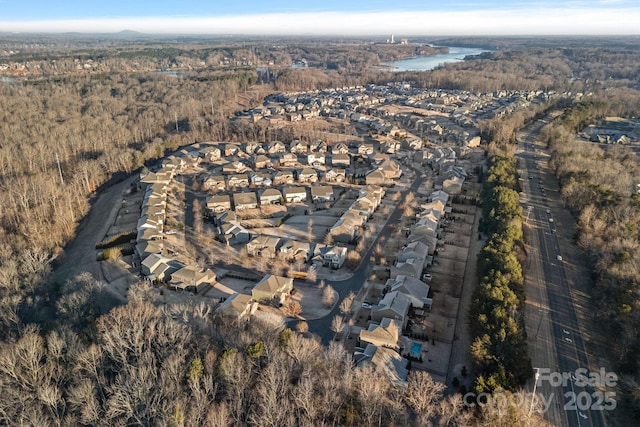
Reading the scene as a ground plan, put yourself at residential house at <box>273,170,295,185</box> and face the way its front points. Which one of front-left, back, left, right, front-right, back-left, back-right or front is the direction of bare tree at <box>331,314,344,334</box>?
front

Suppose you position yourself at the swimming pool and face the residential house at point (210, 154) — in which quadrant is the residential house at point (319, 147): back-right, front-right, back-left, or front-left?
front-right

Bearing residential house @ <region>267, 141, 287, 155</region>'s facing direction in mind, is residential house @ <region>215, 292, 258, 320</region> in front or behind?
in front

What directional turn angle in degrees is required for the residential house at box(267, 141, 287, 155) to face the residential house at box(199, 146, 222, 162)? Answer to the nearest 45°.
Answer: approximately 90° to its right

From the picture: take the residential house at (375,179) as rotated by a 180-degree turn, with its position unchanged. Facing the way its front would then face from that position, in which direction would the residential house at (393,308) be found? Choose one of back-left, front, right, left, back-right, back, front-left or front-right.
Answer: left

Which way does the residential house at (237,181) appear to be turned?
toward the camera

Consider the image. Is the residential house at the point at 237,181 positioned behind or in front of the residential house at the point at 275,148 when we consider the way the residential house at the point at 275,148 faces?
in front

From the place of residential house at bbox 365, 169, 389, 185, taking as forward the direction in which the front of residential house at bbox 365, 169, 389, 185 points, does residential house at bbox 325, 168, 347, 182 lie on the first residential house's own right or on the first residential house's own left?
on the first residential house's own right

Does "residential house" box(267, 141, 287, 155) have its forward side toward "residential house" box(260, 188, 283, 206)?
yes

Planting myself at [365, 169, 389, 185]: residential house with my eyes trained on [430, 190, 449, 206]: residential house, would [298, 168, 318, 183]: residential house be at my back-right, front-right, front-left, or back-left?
back-right

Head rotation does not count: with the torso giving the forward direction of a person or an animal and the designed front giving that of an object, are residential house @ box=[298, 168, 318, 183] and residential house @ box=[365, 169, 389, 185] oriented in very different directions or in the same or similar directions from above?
same or similar directions

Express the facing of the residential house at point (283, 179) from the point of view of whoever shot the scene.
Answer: facing the viewer
